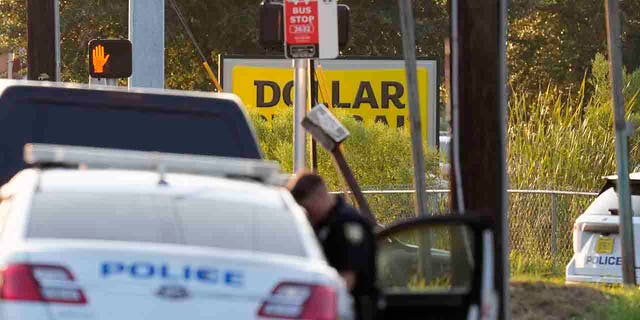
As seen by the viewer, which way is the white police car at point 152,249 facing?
away from the camera

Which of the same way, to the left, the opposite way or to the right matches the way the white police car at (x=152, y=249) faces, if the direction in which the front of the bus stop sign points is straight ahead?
the opposite way

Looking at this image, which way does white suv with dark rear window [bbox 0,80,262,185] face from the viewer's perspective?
away from the camera

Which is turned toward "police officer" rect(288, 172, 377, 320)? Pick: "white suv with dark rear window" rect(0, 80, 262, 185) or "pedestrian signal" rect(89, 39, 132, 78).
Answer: the pedestrian signal

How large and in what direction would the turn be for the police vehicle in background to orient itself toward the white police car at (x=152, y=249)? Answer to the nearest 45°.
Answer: approximately 180°

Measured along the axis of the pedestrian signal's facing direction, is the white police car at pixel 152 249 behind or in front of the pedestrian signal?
in front

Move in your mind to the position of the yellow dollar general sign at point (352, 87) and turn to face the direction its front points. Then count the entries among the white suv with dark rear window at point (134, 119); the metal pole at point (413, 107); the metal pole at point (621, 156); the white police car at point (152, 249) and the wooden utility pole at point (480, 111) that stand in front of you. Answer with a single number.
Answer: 5

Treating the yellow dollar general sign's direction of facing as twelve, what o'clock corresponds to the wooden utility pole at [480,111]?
The wooden utility pole is roughly at 12 o'clock from the yellow dollar general sign.

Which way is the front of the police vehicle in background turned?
away from the camera

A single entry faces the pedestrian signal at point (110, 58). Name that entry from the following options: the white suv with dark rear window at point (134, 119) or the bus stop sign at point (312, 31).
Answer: the white suv with dark rear window
